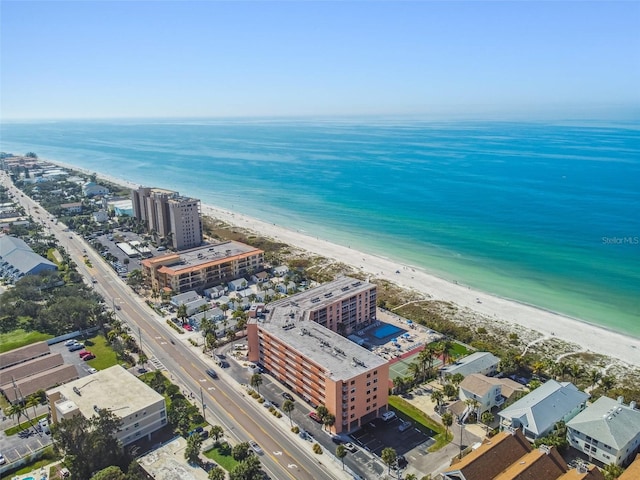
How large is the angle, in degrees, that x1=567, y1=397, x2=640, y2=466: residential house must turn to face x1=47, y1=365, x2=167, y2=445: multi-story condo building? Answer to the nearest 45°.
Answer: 0° — it already faces it

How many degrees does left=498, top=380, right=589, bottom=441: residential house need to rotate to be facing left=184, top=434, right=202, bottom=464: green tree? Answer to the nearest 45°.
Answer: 0° — it already faces it

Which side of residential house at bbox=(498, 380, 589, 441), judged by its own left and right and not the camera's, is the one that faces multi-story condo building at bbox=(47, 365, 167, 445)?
front

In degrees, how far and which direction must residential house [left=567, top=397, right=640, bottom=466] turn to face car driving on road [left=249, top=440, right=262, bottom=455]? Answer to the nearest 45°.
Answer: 0° — it already faces it

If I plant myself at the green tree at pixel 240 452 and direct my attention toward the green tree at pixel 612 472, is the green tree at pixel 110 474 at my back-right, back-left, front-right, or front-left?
back-right

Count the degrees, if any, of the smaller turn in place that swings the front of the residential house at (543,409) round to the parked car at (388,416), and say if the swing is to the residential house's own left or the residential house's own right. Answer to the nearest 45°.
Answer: approximately 45° to the residential house's own right

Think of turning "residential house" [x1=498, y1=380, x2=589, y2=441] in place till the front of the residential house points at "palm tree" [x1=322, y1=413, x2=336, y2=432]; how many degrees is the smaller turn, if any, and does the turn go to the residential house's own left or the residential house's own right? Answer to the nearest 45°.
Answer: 0° — it already faces it

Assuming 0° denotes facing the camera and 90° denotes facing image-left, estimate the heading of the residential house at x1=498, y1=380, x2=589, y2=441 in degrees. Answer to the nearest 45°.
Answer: approximately 45°

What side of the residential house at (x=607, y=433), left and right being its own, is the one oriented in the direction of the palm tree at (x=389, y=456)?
front

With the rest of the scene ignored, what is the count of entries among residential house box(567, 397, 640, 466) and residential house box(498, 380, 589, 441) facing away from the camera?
0

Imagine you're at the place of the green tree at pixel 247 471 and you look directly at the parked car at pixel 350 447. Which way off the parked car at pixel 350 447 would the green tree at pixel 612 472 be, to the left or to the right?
right

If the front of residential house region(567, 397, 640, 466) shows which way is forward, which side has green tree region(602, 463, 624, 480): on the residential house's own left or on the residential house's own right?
on the residential house's own left

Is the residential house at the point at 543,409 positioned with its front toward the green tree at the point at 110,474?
yes
